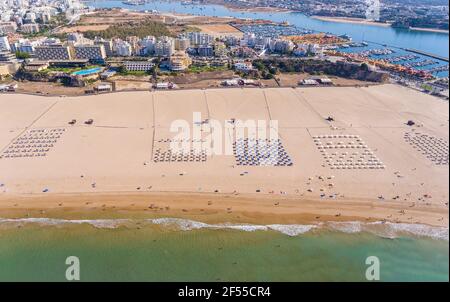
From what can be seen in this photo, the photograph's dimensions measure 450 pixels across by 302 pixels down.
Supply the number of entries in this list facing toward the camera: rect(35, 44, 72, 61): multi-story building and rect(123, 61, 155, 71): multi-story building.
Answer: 2

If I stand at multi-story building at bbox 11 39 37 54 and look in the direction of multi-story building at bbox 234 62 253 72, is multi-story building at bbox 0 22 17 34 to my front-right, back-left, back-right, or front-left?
back-left

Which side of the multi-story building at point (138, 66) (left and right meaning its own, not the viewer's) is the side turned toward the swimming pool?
right

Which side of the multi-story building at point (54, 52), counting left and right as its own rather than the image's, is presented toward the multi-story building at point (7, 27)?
back

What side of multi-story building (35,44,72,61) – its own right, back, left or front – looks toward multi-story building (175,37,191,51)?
left

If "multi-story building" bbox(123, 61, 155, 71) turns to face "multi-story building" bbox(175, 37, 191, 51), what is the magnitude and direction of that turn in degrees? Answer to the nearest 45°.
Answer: approximately 135° to its left

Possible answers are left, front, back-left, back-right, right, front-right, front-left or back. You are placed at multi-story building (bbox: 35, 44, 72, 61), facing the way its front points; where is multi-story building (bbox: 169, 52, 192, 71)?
front-left

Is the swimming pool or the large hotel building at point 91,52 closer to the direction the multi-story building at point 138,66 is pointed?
the swimming pool

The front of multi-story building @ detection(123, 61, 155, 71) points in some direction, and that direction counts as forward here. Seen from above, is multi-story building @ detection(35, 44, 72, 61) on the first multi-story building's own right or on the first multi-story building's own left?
on the first multi-story building's own right

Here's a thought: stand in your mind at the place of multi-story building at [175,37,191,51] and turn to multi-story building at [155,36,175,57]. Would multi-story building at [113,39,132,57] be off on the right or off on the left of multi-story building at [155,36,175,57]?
right

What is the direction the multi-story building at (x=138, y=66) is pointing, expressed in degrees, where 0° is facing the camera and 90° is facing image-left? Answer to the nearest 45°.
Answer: approximately 0°

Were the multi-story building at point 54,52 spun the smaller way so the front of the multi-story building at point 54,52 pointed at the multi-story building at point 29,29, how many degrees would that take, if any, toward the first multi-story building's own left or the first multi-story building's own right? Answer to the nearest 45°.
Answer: approximately 180°
